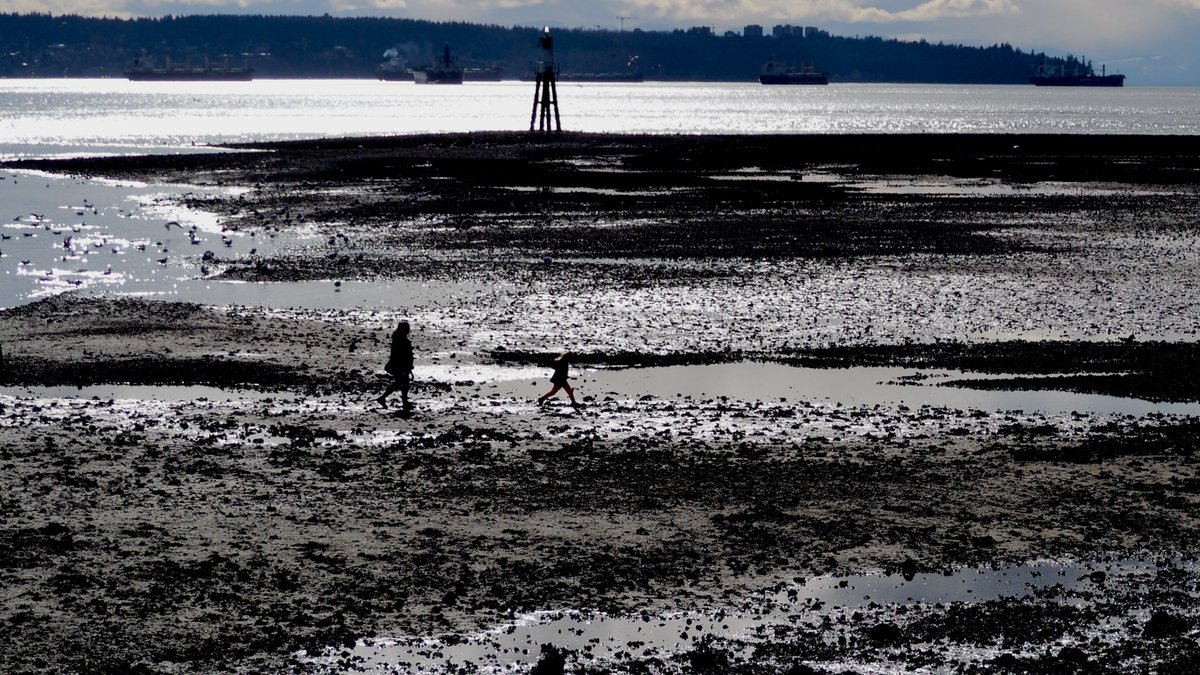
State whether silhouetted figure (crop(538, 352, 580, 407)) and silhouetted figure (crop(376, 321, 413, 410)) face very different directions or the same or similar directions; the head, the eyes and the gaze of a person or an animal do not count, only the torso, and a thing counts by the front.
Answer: same or similar directions
